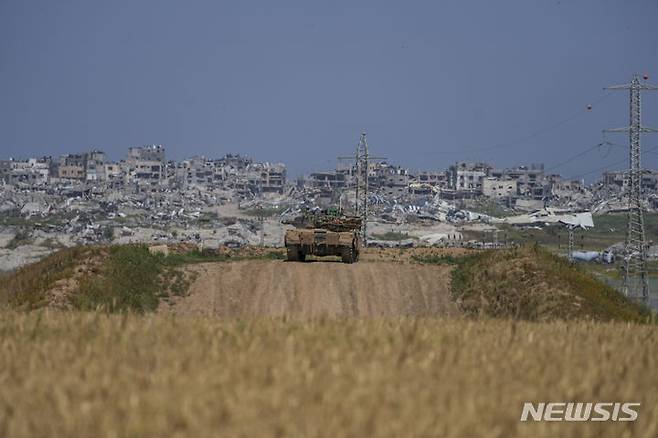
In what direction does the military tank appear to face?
away from the camera
